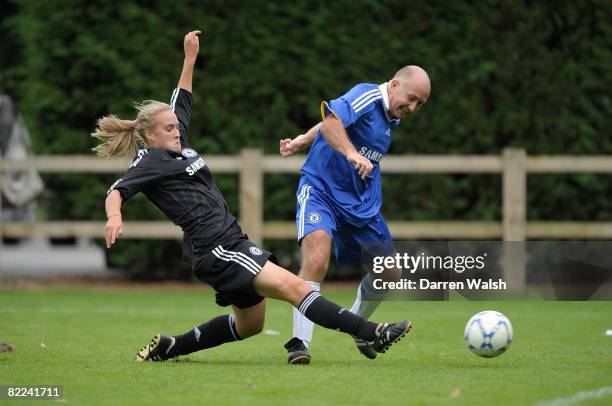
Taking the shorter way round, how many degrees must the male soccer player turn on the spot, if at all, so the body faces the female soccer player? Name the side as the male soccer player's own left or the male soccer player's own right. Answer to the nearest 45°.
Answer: approximately 90° to the male soccer player's own right
